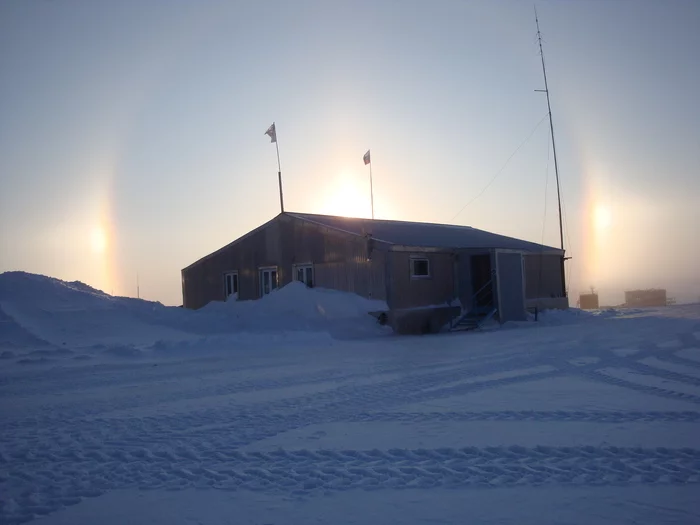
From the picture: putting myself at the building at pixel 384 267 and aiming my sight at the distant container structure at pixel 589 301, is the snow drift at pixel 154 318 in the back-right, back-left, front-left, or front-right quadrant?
back-left

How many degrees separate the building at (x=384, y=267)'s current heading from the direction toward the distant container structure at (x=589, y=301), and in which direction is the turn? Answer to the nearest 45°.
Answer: approximately 90° to its left

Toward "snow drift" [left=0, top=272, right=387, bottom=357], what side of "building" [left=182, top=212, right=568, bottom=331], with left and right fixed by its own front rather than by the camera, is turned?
right

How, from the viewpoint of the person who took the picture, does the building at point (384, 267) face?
facing the viewer and to the right of the viewer
